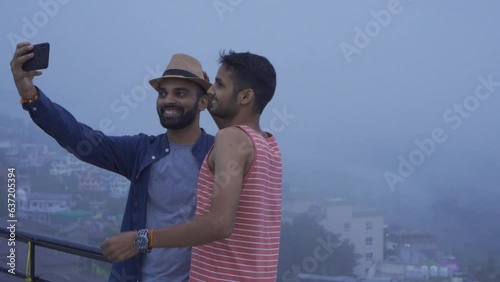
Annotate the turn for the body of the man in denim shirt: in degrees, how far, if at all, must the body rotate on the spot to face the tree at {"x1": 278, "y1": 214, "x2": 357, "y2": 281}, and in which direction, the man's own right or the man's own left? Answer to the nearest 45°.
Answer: approximately 180°

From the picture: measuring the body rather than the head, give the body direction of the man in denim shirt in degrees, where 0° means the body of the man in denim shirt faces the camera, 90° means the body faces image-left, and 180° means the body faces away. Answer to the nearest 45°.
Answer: approximately 45°

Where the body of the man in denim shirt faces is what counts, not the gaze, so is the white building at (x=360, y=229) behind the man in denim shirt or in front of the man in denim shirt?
behind

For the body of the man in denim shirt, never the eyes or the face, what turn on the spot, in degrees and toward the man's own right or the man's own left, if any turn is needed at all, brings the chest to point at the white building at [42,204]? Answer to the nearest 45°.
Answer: approximately 135° to the man's own right

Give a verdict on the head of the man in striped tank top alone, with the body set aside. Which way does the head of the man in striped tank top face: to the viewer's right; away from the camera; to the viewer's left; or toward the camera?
to the viewer's left

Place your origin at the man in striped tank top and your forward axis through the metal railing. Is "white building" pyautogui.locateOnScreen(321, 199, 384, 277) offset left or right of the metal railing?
right

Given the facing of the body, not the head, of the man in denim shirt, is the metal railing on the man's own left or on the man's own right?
on the man's own right
